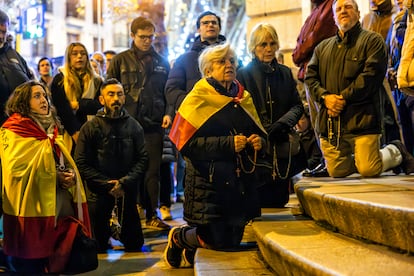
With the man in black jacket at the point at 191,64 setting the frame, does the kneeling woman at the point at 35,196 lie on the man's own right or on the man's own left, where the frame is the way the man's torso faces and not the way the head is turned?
on the man's own right

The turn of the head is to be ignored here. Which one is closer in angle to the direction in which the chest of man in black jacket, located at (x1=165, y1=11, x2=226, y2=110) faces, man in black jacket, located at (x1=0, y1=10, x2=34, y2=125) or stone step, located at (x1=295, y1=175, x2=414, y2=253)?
the stone step

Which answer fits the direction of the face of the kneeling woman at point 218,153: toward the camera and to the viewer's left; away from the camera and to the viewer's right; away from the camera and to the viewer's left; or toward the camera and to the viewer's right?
toward the camera and to the viewer's right

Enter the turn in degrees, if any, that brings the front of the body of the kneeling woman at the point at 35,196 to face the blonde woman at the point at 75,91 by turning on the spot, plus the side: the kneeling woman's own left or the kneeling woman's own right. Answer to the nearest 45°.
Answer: approximately 135° to the kneeling woman's own left

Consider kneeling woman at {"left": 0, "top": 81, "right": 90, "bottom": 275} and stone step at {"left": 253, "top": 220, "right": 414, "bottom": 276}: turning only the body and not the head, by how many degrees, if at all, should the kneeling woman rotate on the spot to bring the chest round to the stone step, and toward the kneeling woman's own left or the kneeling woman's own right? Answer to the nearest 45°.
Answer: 0° — they already face it

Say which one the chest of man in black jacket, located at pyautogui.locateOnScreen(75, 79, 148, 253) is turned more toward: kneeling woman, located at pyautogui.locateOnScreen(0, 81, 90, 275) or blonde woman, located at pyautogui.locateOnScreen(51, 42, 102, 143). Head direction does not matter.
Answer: the kneeling woman

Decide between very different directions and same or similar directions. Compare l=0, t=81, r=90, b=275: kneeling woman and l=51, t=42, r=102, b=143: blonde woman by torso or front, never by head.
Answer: same or similar directions

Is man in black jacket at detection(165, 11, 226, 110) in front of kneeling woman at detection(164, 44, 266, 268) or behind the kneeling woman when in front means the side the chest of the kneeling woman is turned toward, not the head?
behind

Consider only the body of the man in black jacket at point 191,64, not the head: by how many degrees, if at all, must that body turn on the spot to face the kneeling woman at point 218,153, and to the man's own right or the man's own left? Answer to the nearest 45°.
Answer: approximately 45° to the man's own right

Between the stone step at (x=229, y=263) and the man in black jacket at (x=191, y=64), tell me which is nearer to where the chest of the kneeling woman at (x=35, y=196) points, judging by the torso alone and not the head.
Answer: the stone step

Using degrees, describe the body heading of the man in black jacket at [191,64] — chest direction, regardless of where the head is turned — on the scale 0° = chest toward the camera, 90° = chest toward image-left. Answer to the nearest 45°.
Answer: approximately 315°

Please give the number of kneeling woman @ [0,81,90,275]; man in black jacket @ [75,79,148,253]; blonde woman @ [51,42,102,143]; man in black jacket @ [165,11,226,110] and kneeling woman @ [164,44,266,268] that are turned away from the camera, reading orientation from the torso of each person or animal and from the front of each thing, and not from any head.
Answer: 0

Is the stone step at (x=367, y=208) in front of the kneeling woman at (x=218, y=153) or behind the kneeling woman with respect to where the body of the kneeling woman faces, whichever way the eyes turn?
in front

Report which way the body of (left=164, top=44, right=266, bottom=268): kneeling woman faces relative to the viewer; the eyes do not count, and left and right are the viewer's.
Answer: facing the viewer and to the right of the viewer
